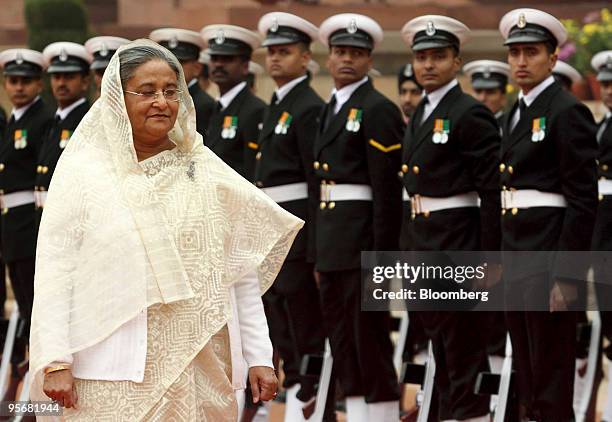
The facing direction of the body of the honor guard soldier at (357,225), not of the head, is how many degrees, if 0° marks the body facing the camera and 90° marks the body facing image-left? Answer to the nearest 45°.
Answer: approximately 45°

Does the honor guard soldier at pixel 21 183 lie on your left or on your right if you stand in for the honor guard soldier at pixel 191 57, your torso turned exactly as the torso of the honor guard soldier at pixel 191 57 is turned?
on your right

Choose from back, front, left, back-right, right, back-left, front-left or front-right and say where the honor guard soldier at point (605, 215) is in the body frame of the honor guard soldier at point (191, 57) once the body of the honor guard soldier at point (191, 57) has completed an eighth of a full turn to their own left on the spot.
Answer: front-left

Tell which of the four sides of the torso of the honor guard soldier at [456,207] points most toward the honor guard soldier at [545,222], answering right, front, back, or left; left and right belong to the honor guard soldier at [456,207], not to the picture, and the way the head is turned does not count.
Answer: left

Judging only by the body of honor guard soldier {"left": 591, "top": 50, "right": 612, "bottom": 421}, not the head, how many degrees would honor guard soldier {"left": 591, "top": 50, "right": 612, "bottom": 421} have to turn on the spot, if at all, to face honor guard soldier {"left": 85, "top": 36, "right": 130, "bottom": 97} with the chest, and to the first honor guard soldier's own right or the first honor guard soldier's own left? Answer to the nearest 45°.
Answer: approximately 45° to the first honor guard soldier's own right

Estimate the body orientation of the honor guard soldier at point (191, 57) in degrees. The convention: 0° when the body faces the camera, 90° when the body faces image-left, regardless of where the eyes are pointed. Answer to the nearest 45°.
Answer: approximately 45°

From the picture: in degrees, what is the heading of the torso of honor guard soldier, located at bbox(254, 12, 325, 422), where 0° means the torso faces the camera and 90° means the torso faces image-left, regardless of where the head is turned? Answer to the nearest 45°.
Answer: approximately 45°

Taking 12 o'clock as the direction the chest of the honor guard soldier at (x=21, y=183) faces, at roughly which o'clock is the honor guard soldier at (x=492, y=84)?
the honor guard soldier at (x=492, y=84) is roughly at 8 o'clock from the honor guard soldier at (x=21, y=183).
